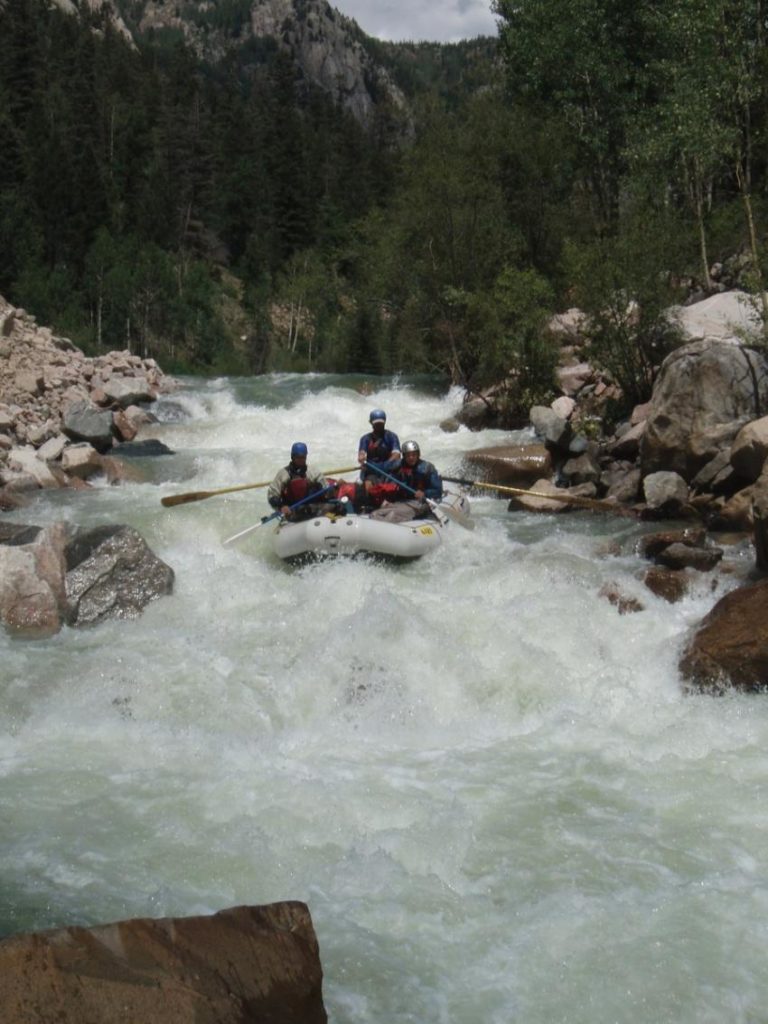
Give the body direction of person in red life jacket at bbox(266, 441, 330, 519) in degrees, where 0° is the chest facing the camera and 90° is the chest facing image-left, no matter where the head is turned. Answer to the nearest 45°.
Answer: approximately 0°

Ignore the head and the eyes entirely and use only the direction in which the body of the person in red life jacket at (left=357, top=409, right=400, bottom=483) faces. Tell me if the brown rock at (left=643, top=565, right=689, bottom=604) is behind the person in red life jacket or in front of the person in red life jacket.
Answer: in front

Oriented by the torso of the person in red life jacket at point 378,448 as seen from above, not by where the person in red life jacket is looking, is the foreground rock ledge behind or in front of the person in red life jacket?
in front

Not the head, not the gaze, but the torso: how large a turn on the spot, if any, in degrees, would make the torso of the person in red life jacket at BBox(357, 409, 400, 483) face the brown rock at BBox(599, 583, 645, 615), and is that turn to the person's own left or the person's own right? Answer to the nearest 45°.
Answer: approximately 45° to the person's own left

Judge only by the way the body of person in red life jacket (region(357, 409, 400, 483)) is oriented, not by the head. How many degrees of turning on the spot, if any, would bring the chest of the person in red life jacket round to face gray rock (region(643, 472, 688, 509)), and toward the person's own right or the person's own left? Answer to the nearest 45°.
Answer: approximately 90° to the person's own left

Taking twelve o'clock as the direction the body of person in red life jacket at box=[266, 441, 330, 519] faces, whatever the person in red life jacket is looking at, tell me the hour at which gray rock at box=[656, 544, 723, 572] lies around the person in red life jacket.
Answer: The gray rock is roughly at 10 o'clock from the person in red life jacket.

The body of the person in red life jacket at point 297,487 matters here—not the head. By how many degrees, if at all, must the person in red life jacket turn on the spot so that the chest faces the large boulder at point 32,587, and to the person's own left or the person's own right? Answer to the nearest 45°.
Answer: approximately 45° to the person's own right

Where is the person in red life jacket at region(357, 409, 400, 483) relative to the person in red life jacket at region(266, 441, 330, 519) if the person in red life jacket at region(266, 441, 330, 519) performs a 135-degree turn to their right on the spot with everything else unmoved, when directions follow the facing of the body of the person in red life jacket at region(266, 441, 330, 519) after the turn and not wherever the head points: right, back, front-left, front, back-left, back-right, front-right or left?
right

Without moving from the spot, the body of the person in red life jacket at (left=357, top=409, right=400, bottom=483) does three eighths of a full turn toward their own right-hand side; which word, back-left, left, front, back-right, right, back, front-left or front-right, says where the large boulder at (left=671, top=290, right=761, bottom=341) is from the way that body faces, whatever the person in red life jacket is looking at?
right

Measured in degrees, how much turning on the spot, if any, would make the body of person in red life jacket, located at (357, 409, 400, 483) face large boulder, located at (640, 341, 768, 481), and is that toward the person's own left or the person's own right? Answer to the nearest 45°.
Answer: approximately 90° to the person's own left
